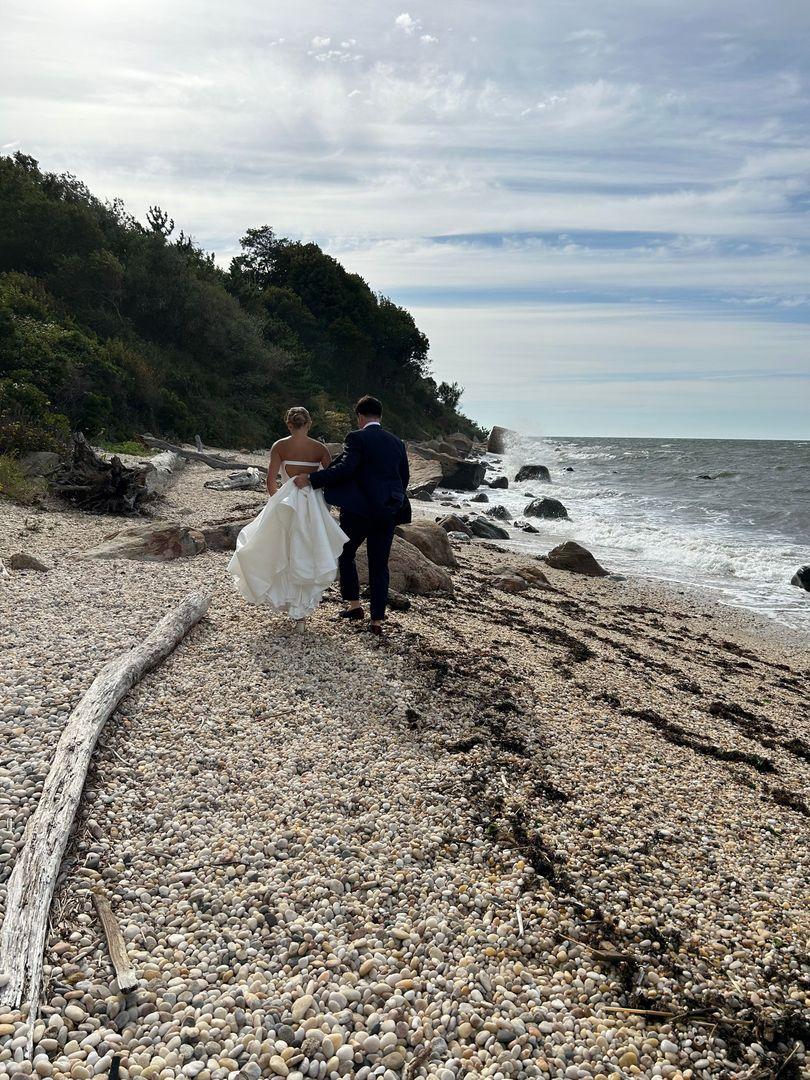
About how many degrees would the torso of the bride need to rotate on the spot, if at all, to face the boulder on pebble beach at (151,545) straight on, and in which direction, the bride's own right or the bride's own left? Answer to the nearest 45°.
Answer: approximately 45° to the bride's own left

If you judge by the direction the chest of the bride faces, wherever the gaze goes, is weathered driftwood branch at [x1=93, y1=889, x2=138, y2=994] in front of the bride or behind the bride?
behind

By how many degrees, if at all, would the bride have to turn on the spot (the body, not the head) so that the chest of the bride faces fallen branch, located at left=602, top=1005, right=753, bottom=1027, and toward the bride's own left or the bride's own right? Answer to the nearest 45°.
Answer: approximately 180°

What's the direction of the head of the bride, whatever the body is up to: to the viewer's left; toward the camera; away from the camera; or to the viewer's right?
away from the camera

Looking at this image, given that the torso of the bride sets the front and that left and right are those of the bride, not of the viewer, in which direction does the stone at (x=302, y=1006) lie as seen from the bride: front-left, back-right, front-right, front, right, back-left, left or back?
back

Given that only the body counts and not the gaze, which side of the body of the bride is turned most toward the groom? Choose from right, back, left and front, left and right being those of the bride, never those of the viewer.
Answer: right

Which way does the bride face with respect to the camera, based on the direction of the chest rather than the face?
away from the camera

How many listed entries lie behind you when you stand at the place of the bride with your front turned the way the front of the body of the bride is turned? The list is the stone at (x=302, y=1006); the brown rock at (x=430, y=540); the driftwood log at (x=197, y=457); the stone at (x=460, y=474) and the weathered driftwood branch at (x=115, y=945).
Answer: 2

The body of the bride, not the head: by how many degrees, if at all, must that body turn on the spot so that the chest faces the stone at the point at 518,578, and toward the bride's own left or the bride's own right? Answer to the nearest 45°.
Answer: approximately 45° to the bride's own right

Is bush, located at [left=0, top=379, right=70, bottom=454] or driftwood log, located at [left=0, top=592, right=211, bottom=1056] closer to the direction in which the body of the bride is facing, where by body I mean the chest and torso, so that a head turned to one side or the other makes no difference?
the bush

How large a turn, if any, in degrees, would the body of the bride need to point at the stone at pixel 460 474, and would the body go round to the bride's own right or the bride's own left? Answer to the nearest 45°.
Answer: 0° — they already face it
